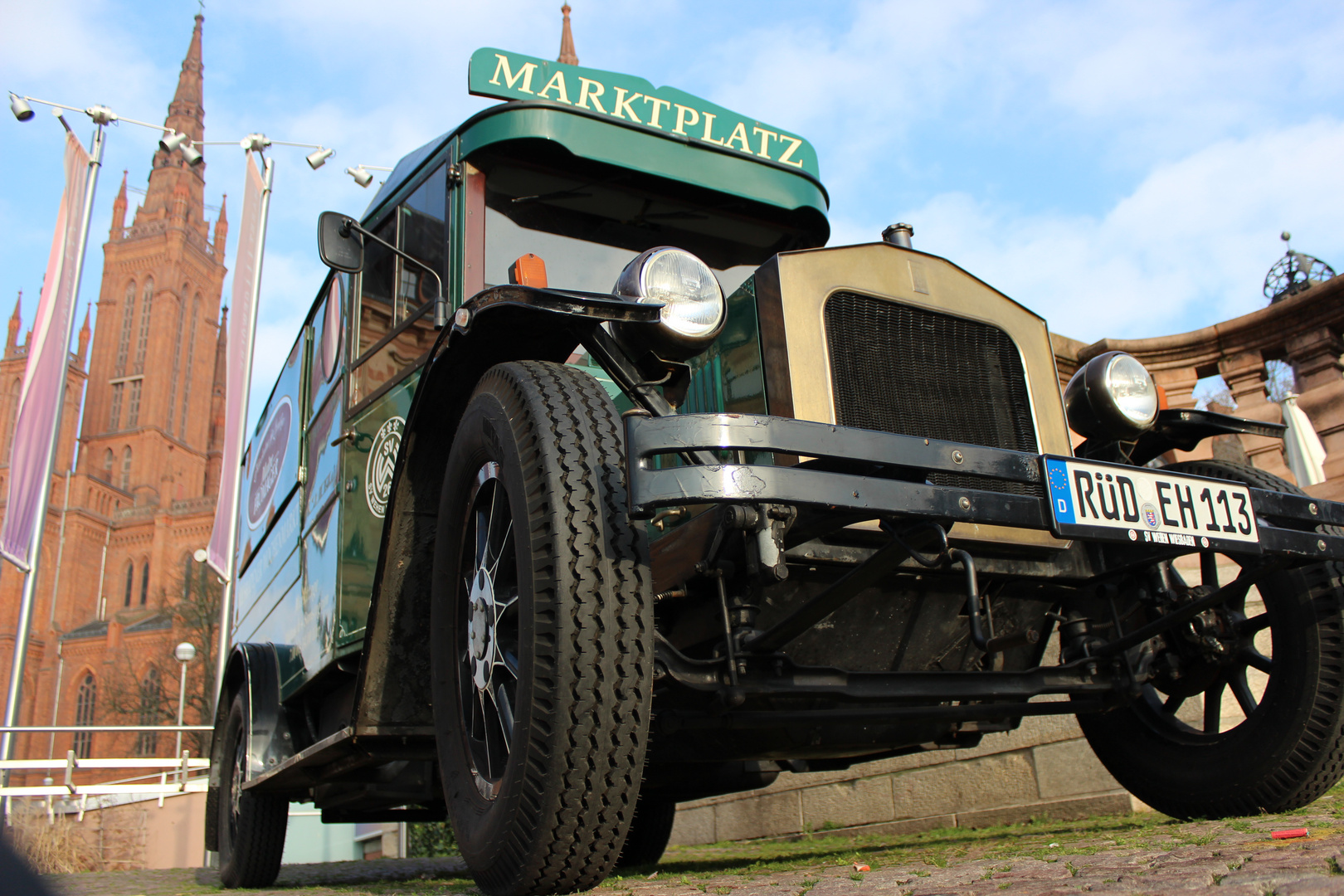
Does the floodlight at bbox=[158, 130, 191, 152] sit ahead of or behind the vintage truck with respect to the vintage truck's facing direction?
behind

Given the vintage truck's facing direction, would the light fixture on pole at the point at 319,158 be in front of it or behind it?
behind

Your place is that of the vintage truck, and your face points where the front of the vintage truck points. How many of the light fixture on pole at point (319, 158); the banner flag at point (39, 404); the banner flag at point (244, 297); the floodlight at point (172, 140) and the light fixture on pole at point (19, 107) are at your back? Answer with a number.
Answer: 5

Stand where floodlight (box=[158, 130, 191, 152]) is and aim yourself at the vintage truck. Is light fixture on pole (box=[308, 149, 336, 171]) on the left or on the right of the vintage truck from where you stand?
left

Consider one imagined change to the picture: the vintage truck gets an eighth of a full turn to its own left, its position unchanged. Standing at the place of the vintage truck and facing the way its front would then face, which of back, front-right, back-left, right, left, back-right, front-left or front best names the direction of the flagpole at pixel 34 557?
back-left

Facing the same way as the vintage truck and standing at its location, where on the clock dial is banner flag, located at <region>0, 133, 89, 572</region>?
The banner flag is roughly at 6 o'clock from the vintage truck.

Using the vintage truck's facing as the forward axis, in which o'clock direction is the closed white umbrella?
The closed white umbrella is roughly at 9 o'clock from the vintage truck.

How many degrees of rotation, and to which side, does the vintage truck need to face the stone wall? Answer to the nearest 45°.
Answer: approximately 135° to its left

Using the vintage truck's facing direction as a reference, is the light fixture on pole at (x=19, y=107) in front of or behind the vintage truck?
behind

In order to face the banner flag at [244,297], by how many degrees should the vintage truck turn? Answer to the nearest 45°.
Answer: approximately 180°

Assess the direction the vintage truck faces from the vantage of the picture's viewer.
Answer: facing the viewer and to the right of the viewer
